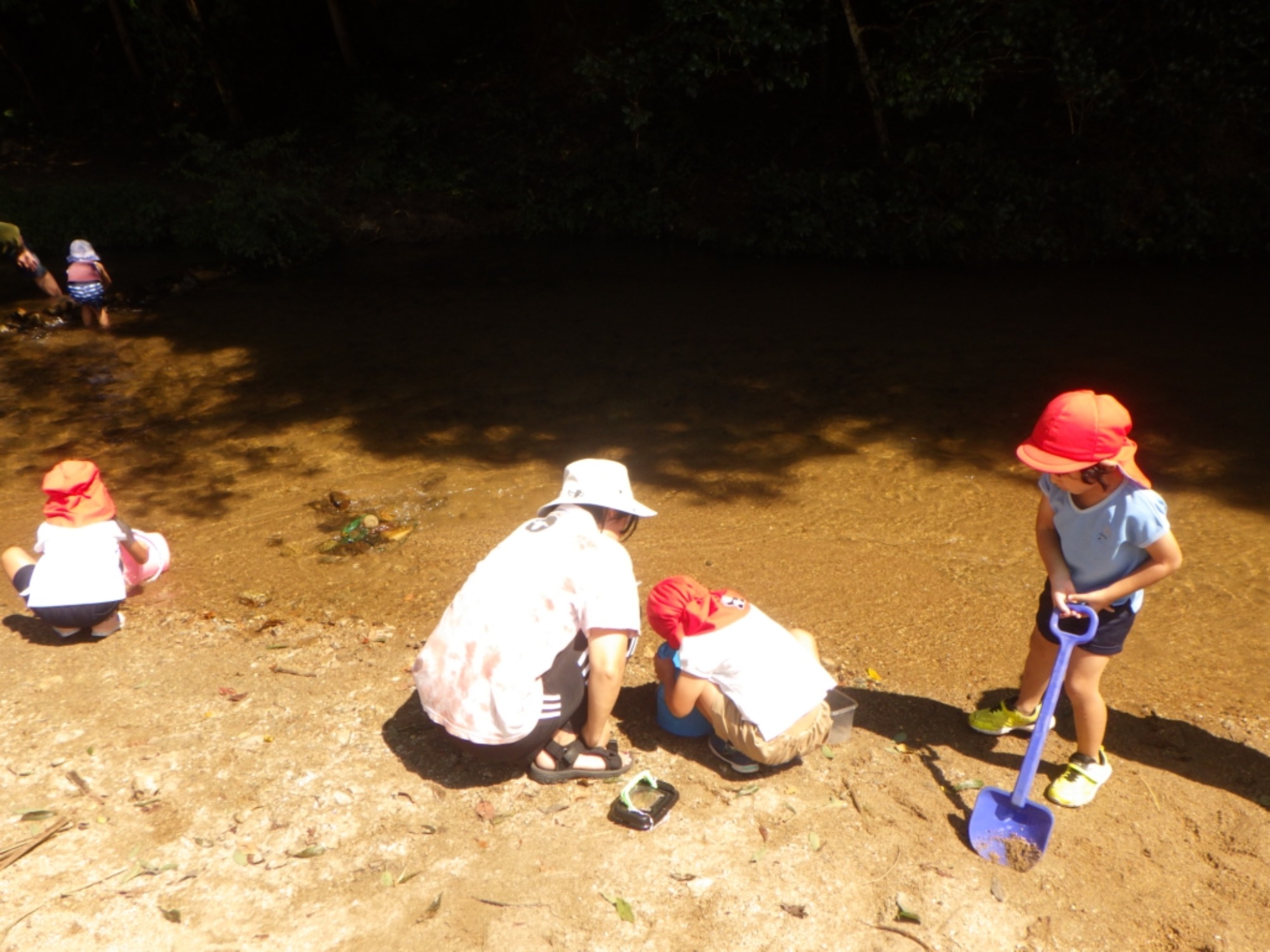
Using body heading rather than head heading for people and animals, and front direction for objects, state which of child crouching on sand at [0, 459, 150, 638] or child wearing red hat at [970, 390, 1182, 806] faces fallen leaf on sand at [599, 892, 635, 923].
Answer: the child wearing red hat

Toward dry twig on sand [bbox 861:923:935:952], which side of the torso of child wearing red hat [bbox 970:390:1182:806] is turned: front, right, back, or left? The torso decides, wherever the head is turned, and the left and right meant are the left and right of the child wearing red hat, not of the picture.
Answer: front

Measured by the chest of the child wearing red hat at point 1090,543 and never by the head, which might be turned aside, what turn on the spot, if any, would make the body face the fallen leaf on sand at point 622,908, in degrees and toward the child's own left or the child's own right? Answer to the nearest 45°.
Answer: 0° — they already face it

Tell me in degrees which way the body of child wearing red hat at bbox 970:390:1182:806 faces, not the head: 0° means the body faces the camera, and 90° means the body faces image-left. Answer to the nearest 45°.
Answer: approximately 45°

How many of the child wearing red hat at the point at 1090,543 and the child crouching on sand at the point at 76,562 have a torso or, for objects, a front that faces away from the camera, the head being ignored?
1

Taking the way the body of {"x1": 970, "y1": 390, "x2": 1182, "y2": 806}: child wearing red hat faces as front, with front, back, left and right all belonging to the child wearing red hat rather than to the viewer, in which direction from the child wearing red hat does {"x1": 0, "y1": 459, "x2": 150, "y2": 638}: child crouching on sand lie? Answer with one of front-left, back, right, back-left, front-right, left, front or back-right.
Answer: front-right

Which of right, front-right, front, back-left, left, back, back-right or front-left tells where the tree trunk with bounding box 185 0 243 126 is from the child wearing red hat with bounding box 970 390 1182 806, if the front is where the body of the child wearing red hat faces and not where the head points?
right

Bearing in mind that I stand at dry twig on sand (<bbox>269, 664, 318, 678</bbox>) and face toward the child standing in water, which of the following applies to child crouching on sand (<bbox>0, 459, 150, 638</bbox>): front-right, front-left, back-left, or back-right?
front-left

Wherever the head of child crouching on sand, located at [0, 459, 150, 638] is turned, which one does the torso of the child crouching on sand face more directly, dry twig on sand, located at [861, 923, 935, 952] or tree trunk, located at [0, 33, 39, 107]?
the tree trunk

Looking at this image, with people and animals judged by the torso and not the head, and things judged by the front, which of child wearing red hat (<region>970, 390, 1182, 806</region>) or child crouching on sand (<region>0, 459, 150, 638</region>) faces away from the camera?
the child crouching on sand

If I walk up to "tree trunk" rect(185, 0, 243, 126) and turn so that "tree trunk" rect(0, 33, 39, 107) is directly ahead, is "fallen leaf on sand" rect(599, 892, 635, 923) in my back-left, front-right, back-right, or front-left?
back-left

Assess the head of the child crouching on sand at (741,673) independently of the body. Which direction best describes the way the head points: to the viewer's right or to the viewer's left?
to the viewer's left

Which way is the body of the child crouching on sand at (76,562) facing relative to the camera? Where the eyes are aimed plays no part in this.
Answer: away from the camera

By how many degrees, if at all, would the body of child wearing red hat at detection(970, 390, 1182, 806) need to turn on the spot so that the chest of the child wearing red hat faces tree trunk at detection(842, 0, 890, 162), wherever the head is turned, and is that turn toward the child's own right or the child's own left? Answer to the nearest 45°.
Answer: approximately 135° to the child's own right

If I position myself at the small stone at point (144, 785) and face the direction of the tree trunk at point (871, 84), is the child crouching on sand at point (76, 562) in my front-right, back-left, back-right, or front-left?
front-left

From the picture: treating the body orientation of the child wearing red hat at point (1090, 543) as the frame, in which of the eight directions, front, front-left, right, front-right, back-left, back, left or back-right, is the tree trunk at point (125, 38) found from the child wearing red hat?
right

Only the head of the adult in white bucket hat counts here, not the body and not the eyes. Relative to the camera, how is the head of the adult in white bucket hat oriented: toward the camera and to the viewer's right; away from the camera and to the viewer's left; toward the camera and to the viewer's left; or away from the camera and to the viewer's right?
away from the camera and to the viewer's right
